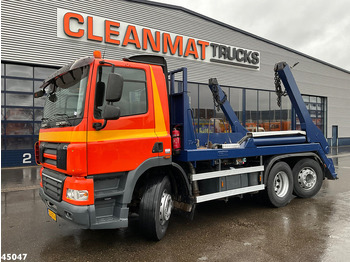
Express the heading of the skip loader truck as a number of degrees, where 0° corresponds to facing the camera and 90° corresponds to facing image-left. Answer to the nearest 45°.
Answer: approximately 45°
